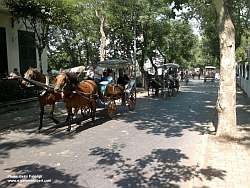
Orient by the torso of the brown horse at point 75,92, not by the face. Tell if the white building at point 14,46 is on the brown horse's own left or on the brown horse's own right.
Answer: on the brown horse's own right

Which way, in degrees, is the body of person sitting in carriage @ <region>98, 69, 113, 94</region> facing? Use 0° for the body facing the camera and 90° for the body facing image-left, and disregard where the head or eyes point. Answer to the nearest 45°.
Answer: approximately 45°

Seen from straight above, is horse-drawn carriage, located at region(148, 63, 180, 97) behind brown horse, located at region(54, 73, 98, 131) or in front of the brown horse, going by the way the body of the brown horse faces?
behind

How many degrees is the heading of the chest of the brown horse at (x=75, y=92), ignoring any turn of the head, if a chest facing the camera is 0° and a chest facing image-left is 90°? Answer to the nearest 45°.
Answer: approximately 45°
